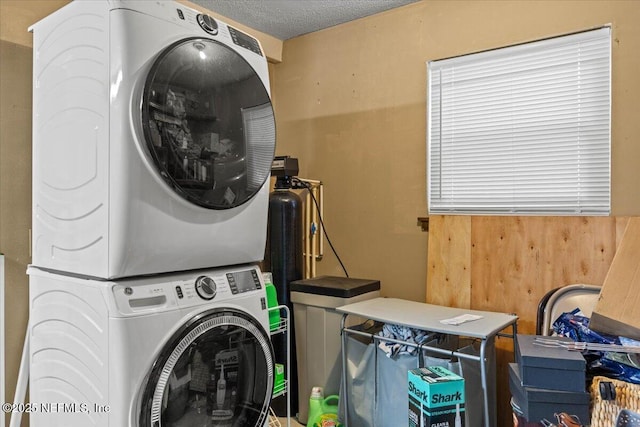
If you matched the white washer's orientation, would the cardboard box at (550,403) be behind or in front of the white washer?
in front

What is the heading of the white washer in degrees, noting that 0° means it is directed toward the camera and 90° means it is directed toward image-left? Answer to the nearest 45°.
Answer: approximately 315°

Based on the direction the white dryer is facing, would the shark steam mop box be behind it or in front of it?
in front

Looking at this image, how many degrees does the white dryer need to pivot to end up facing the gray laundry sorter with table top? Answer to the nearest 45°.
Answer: approximately 45° to its left

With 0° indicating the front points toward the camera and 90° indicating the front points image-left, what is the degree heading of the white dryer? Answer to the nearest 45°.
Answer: approximately 315°

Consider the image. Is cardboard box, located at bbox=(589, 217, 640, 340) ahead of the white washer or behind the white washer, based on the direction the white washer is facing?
ahead

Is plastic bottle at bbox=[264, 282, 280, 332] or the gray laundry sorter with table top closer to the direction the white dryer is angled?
the gray laundry sorter with table top

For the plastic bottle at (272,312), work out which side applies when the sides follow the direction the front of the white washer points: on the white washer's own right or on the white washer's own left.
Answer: on the white washer's own left

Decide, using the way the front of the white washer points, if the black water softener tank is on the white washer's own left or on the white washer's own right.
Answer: on the white washer's own left

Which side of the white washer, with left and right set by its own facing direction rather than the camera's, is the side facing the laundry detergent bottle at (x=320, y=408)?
left

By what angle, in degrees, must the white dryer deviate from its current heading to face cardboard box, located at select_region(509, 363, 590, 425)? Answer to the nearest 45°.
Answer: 0° — it already faces it

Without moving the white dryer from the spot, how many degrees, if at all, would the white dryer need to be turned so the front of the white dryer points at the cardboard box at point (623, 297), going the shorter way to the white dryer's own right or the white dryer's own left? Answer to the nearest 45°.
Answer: approximately 45° to the white dryer's own left

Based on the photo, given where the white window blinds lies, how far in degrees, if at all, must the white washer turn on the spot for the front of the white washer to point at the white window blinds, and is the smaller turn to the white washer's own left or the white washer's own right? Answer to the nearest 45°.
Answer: approximately 45° to the white washer's own left

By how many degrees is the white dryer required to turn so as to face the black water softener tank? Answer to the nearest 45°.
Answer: approximately 90° to its left
